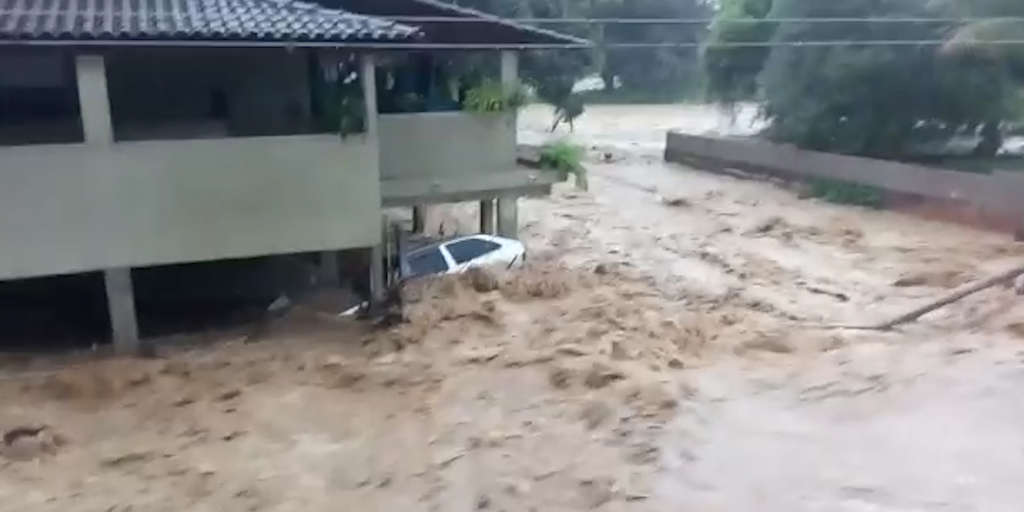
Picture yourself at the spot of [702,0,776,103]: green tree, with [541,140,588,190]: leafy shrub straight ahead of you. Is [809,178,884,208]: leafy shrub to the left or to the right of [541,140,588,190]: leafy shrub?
left

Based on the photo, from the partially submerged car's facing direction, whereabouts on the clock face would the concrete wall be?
The concrete wall is roughly at 6 o'clock from the partially submerged car.

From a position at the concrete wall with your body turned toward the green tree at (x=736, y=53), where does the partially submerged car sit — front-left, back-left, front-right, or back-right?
back-left

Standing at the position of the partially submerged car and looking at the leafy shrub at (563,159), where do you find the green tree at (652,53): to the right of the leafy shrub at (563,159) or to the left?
left

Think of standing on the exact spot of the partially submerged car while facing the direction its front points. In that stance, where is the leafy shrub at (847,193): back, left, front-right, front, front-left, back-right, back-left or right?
back

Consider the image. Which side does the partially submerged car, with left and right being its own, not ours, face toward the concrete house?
front

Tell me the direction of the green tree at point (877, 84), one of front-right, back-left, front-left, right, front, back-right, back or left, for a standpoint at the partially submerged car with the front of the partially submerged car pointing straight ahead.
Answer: back

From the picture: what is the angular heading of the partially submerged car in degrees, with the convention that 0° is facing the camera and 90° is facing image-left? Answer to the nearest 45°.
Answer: approximately 45°
